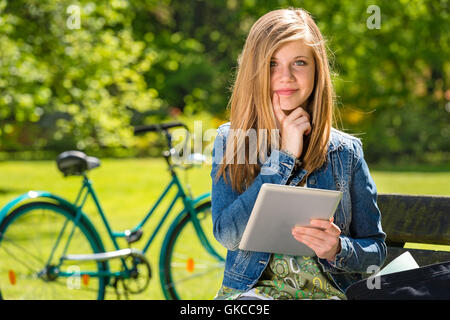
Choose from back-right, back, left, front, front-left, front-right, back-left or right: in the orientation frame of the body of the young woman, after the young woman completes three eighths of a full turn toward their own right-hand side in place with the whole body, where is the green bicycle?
front

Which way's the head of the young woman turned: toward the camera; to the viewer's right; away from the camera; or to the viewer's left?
toward the camera

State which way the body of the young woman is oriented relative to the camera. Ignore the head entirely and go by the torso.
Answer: toward the camera
